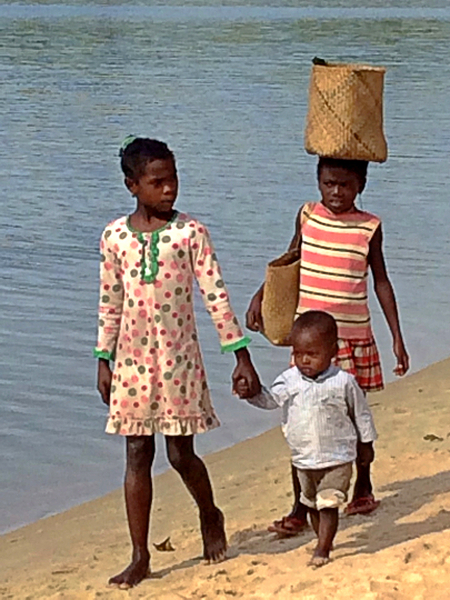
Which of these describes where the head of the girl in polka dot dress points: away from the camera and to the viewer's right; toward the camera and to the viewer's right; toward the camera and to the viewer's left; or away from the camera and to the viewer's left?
toward the camera and to the viewer's right

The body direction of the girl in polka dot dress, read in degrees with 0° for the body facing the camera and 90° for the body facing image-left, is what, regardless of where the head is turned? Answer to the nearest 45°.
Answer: approximately 0°
